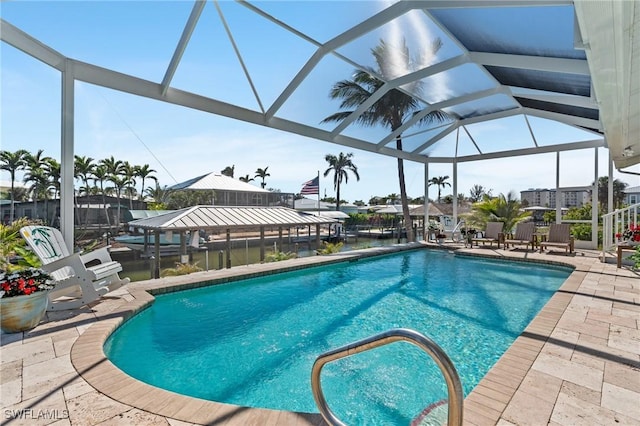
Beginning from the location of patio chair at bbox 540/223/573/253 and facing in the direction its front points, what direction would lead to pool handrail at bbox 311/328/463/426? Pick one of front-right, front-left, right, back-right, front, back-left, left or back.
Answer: front-left

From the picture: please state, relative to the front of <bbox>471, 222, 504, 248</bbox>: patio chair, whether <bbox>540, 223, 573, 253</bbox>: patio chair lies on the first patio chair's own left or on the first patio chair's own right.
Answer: on the first patio chair's own left

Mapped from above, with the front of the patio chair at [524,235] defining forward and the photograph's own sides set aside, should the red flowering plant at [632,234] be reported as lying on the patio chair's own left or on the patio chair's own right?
on the patio chair's own left

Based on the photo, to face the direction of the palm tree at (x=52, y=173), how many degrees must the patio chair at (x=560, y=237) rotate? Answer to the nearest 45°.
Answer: approximately 45° to its right

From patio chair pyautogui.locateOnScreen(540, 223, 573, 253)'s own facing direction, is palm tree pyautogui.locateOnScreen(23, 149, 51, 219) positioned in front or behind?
in front

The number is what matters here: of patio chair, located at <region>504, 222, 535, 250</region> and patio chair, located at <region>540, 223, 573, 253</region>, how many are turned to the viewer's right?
0

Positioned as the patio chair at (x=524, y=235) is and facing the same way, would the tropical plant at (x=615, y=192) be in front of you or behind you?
behind

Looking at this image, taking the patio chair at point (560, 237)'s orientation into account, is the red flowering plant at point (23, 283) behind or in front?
in front

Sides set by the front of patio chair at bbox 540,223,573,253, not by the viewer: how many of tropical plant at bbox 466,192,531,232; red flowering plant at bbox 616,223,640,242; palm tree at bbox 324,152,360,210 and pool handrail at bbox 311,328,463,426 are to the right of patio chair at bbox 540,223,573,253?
2

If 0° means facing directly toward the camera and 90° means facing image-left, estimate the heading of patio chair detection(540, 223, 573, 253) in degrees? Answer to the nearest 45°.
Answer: approximately 45°

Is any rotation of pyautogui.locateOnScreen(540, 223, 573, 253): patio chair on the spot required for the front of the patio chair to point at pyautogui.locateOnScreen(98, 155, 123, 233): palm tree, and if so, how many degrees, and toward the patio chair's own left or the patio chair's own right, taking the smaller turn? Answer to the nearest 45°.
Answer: approximately 45° to the patio chair's own right

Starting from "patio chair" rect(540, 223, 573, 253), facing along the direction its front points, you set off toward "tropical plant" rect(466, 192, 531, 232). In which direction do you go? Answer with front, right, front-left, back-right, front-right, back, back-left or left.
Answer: right

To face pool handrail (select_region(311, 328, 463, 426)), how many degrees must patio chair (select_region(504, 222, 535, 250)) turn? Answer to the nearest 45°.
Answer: approximately 45° to its left

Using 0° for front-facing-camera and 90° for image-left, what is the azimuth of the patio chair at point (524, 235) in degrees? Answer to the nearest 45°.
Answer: approximately 45°

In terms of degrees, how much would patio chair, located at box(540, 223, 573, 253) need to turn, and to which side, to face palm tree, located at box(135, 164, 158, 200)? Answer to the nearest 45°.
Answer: approximately 45° to its right
